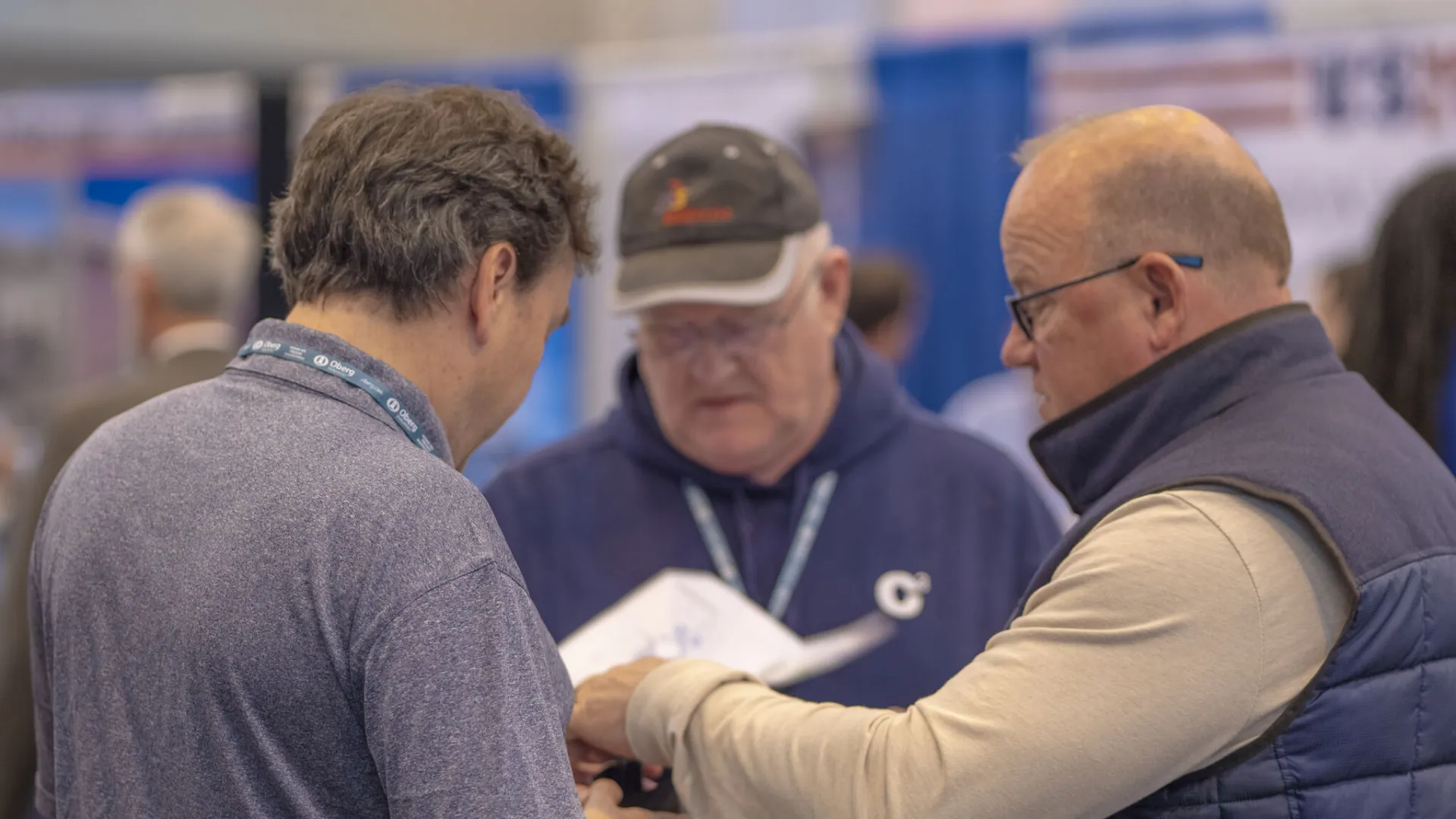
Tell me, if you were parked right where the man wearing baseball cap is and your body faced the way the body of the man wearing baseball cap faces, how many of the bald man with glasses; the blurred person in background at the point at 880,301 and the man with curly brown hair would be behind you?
1

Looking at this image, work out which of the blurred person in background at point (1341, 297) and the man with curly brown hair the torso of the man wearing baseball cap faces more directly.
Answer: the man with curly brown hair

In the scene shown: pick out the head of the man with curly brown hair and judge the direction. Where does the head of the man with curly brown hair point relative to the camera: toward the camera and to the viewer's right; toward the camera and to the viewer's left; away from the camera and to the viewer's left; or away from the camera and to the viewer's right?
away from the camera and to the viewer's right

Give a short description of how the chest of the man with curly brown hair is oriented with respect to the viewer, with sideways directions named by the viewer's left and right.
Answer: facing away from the viewer and to the right of the viewer

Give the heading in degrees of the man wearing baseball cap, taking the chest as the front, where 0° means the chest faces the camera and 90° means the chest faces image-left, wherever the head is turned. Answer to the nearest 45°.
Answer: approximately 0°

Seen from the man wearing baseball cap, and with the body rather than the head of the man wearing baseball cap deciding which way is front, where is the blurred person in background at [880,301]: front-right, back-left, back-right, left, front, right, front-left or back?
back

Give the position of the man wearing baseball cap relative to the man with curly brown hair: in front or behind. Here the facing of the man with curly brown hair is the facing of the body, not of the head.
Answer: in front

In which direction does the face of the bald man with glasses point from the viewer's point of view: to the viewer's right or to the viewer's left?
to the viewer's left

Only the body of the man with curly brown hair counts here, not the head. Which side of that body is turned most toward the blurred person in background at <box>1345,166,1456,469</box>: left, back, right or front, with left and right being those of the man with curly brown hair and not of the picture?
front

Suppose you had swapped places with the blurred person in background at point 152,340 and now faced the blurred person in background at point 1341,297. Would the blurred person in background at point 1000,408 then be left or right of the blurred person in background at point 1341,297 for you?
left

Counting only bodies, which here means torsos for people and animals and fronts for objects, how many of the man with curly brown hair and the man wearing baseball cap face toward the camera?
1

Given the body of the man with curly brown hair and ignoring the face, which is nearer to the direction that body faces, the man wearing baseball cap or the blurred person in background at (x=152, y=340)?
the man wearing baseball cap

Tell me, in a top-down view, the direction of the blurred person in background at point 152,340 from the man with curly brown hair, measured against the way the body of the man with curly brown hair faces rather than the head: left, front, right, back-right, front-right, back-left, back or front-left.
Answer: front-left
